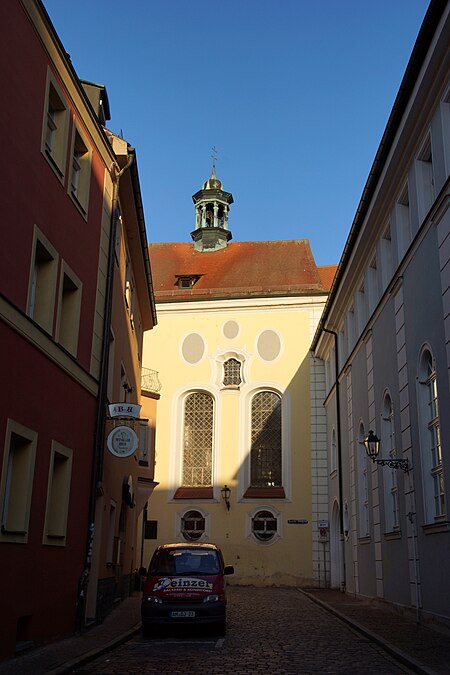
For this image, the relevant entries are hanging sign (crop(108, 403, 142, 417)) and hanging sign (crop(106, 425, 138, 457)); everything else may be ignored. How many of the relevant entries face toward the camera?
2

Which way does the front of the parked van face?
toward the camera

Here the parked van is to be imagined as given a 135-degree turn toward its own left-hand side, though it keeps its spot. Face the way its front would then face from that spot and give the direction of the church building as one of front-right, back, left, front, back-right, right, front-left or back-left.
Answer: front-left

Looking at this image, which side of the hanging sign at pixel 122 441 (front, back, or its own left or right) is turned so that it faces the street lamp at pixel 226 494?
back

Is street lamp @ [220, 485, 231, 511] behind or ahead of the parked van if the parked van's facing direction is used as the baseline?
behind

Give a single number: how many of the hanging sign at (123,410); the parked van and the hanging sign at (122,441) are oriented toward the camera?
3

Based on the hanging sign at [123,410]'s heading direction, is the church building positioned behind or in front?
behind

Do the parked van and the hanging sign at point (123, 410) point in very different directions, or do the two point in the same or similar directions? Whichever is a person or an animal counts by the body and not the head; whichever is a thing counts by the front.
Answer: same or similar directions

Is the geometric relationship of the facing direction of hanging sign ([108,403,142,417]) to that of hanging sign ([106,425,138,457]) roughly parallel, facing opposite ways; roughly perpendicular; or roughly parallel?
roughly parallel

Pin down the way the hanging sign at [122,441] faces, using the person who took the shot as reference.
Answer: facing the viewer
